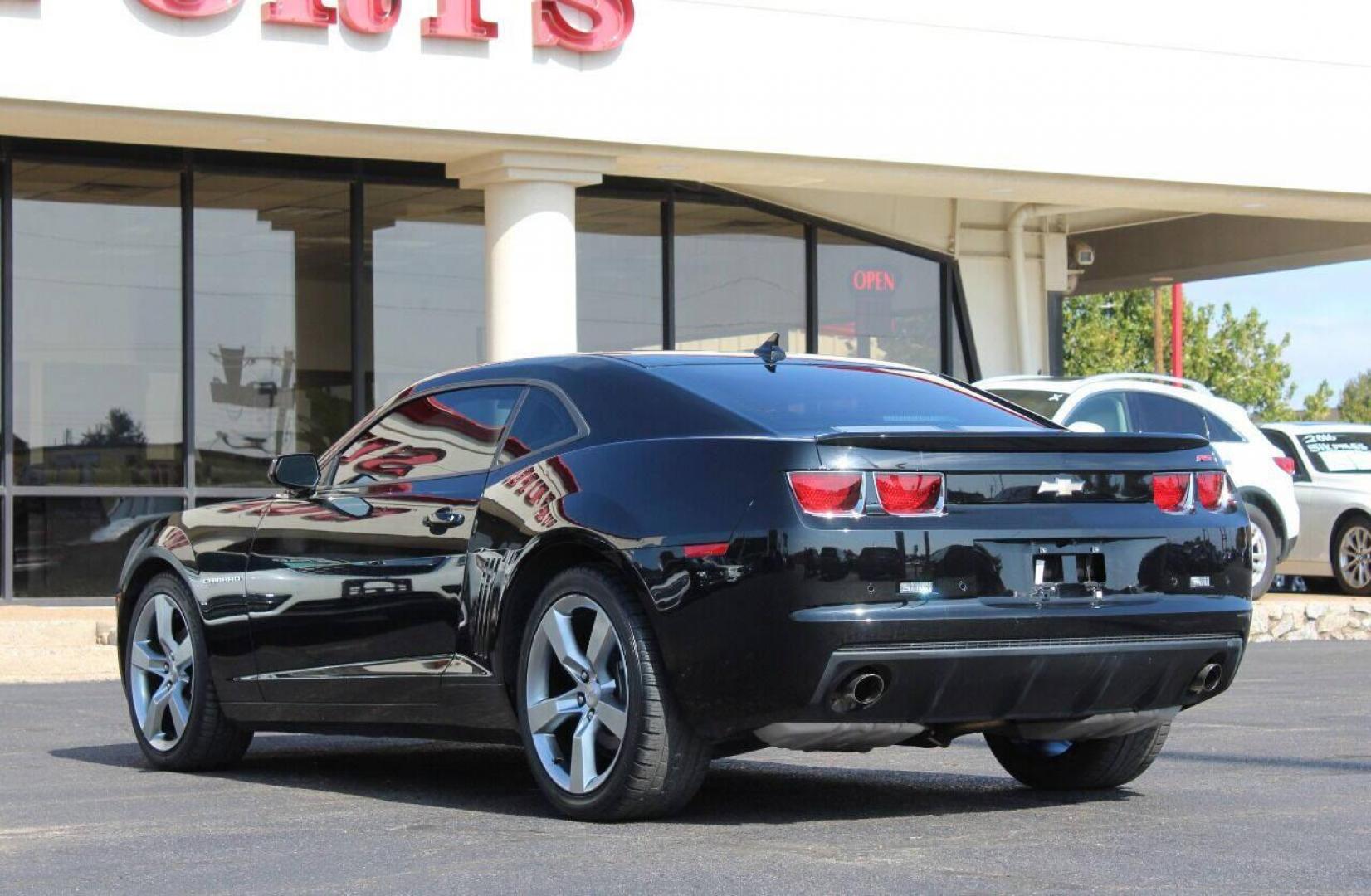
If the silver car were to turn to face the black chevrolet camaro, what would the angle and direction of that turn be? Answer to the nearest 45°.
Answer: approximately 45° to its right

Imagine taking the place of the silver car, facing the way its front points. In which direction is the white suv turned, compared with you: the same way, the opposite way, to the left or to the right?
to the right

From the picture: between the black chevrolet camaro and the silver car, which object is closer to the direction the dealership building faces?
the black chevrolet camaro

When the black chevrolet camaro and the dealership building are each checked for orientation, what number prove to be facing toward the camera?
1

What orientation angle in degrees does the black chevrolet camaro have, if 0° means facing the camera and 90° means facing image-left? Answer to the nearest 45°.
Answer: approximately 135°

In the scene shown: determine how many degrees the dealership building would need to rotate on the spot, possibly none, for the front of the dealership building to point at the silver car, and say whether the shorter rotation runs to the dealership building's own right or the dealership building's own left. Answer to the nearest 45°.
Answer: approximately 90° to the dealership building's own left

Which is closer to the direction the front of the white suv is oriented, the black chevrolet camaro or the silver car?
the black chevrolet camaro

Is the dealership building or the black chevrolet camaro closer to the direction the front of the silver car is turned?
the black chevrolet camaro
